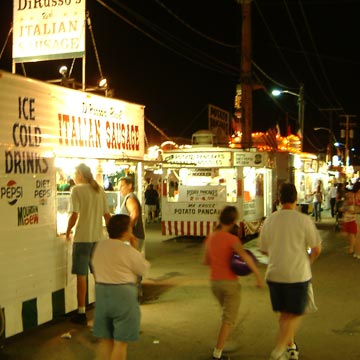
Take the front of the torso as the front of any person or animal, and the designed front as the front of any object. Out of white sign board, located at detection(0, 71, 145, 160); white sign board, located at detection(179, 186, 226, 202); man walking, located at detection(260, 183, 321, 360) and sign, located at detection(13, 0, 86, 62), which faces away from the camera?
the man walking

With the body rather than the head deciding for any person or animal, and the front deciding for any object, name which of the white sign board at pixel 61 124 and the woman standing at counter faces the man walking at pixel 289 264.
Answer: the white sign board

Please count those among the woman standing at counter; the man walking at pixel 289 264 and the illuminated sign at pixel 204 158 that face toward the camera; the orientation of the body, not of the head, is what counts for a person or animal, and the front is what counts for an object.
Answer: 1

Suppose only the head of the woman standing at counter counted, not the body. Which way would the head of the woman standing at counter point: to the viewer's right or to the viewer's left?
to the viewer's left

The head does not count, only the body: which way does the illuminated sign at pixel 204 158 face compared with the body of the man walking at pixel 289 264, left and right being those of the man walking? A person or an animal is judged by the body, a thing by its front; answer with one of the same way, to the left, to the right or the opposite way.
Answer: the opposite way

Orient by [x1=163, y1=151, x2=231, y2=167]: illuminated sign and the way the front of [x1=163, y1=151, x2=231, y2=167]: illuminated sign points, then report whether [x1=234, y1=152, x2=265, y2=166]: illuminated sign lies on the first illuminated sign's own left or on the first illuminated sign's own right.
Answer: on the first illuminated sign's own left

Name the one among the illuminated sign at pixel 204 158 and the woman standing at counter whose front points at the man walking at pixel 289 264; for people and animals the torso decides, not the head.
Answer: the illuminated sign

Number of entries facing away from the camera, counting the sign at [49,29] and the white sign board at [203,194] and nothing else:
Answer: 0

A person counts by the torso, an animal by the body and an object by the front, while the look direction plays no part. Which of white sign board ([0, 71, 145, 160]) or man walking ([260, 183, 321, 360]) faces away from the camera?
the man walking

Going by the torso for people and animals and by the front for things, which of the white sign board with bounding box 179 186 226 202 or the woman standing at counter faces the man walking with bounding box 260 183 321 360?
the white sign board

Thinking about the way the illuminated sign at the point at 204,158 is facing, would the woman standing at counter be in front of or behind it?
in front

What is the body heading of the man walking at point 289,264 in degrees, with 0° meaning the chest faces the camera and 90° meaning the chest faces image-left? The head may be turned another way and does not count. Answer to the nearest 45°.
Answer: approximately 180°

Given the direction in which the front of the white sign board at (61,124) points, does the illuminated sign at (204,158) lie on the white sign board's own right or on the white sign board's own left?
on the white sign board's own left

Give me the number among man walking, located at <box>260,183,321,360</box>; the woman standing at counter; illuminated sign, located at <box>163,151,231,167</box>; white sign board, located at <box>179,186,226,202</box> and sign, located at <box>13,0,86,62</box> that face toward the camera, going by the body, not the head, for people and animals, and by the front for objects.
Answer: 3
